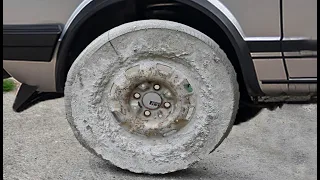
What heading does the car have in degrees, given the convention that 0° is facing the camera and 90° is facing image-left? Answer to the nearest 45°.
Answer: approximately 90°

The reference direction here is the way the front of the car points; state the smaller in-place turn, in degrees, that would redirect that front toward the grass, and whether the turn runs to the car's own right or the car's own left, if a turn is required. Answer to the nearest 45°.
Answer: approximately 45° to the car's own right
